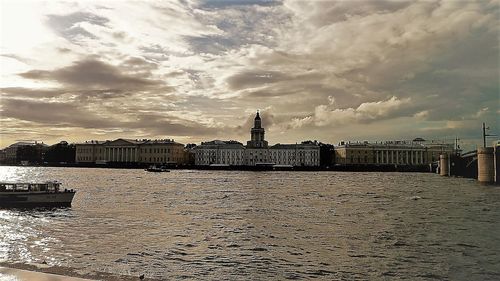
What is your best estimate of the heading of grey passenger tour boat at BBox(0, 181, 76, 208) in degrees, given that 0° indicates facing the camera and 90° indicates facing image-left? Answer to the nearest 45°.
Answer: approximately 270°
